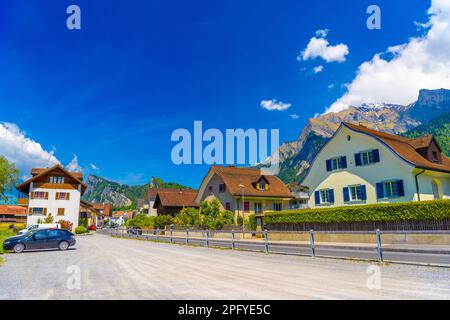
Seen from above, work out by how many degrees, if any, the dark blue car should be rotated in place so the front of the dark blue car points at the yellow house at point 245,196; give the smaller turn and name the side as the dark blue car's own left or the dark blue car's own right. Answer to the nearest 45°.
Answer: approximately 135° to the dark blue car's own right

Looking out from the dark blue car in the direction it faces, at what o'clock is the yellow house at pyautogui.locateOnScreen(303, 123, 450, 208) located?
The yellow house is roughly at 6 o'clock from the dark blue car.

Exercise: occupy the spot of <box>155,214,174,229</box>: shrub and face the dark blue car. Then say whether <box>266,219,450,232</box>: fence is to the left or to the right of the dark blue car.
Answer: left

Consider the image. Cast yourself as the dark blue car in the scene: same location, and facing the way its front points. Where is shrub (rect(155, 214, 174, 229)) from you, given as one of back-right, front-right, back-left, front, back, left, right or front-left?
back-right

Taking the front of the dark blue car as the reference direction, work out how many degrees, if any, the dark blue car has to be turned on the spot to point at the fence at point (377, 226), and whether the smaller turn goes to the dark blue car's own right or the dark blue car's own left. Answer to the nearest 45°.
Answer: approximately 180°

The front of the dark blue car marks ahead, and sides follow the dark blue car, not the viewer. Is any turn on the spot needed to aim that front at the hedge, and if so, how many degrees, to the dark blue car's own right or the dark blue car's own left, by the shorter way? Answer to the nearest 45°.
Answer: approximately 180°

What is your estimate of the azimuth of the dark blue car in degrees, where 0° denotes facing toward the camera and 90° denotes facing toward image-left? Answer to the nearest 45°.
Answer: approximately 90°

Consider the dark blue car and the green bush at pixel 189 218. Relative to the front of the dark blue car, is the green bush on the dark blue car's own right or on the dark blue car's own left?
on the dark blue car's own right
